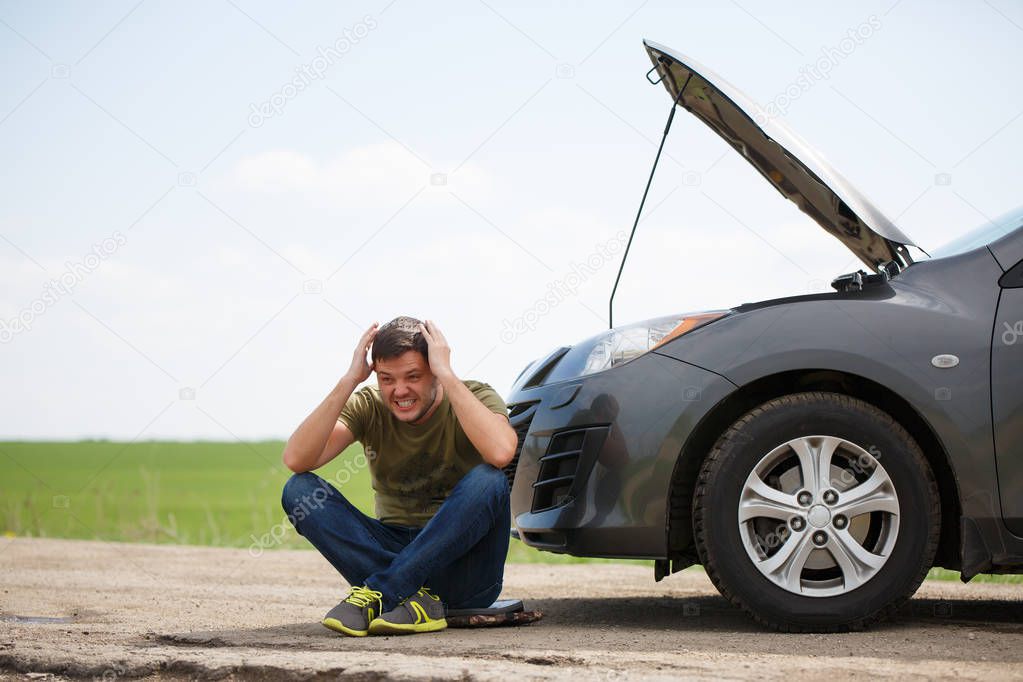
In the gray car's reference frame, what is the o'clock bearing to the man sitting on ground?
The man sitting on ground is roughly at 12 o'clock from the gray car.

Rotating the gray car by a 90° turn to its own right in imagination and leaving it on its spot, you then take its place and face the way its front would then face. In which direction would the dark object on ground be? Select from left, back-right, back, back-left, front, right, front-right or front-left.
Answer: left

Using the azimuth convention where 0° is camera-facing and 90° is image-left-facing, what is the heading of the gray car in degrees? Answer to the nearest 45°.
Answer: approximately 90°

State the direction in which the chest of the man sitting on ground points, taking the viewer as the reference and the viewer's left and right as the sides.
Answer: facing the viewer and to the left of the viewer

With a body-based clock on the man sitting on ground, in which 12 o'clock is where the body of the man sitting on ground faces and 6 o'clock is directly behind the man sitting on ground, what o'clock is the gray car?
The gray car is roughly at 8 o'clock from the man sitting on ground.

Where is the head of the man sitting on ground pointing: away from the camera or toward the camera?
toward the camera
